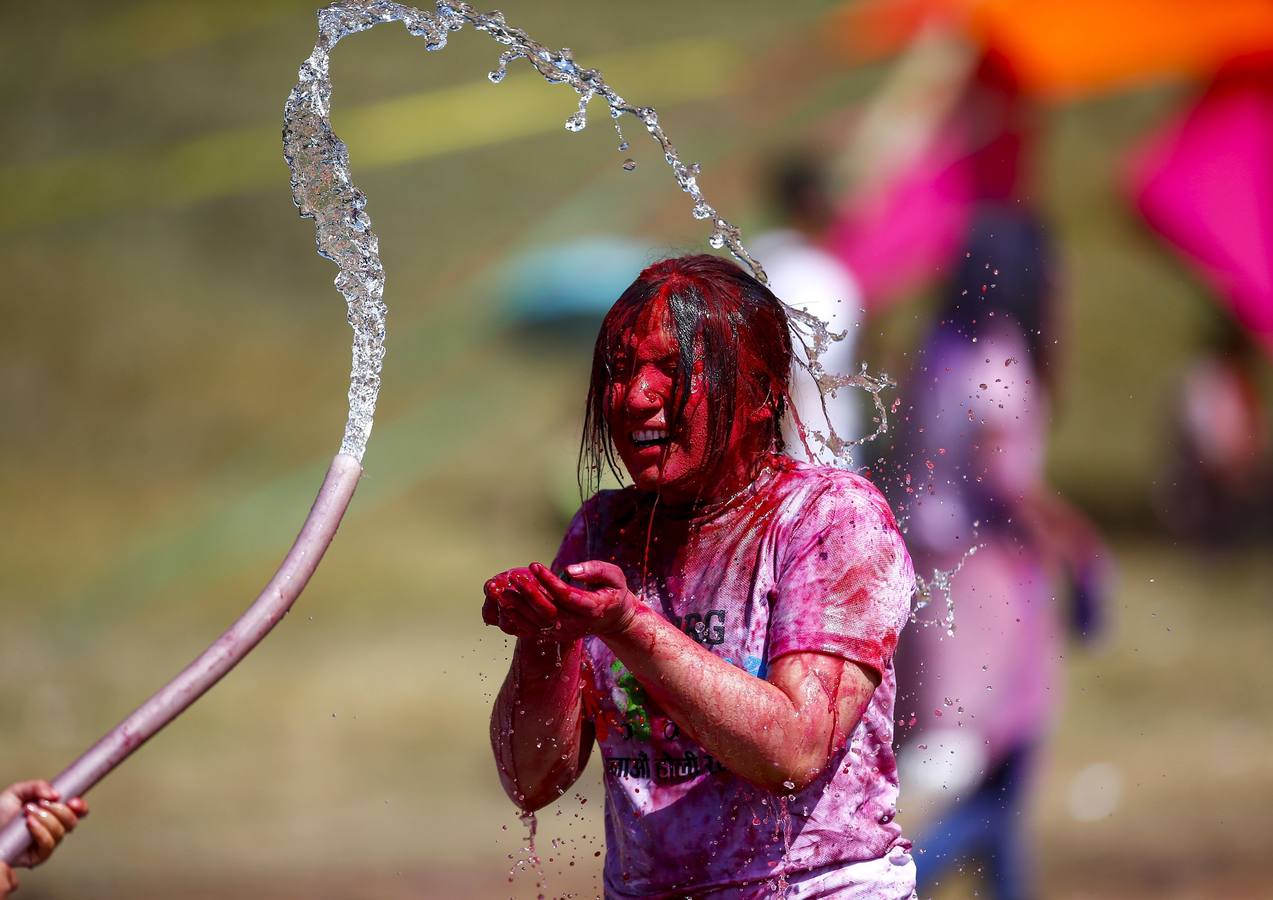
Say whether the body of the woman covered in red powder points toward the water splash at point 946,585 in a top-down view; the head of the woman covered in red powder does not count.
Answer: no

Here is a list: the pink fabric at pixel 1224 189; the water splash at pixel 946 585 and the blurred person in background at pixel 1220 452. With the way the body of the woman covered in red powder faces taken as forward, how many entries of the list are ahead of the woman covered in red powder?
0

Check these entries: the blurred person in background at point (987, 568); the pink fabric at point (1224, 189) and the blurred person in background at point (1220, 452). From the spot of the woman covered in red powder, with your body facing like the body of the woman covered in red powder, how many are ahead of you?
0

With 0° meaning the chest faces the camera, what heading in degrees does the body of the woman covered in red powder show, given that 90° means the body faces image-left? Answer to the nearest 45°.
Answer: approximately 45°

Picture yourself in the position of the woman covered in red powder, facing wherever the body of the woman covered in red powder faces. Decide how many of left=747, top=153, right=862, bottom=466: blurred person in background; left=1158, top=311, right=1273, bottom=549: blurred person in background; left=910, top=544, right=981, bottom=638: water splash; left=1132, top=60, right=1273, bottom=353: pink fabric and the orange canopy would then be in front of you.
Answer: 0

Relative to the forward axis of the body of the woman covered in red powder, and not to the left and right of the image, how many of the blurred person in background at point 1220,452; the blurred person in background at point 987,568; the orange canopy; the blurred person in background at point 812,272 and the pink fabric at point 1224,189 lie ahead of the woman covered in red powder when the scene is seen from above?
0

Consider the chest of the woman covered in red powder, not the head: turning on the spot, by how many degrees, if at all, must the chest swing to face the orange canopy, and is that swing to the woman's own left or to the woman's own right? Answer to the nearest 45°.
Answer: approximately 135° to the woman's own right

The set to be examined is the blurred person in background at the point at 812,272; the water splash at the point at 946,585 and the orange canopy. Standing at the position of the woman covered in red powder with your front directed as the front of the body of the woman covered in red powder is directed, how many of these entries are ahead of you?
0

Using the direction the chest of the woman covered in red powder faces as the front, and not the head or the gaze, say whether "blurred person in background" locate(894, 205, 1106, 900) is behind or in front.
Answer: behind

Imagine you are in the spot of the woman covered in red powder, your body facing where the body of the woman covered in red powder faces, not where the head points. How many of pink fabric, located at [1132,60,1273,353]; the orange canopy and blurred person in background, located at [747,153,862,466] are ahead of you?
0

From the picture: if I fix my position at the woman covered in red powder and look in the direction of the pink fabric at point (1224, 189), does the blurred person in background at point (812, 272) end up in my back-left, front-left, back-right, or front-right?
front-left

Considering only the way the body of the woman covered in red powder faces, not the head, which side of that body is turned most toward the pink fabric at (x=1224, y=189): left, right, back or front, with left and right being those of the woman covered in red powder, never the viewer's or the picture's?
back

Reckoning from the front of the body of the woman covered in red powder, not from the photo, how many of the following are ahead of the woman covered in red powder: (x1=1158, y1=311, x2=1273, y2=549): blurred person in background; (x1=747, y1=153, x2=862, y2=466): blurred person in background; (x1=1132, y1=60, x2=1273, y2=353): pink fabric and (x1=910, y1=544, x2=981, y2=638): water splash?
0
